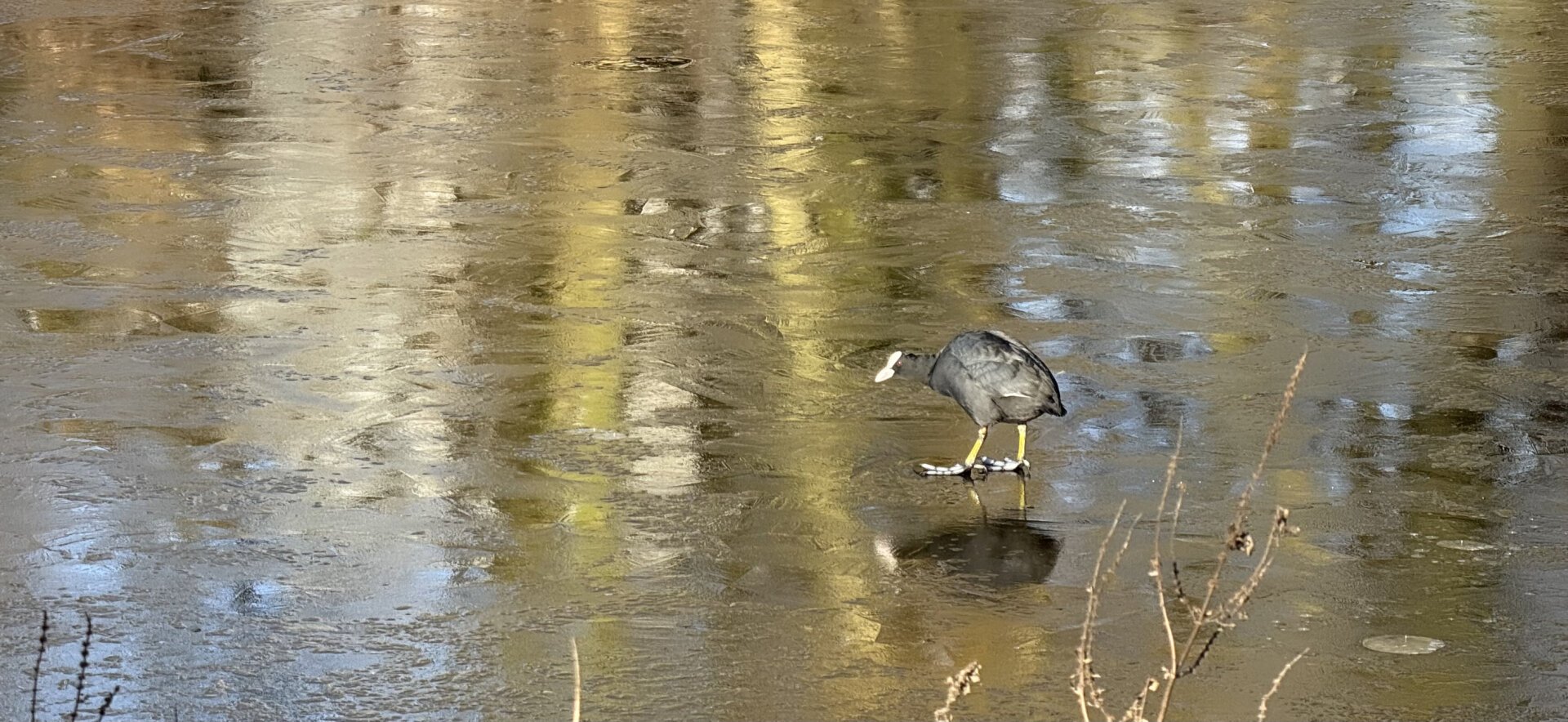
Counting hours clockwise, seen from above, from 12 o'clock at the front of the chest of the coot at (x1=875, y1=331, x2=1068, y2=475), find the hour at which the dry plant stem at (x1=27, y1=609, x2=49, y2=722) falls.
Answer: The dry plant stem is roughly at 10 o'clock from the coot.

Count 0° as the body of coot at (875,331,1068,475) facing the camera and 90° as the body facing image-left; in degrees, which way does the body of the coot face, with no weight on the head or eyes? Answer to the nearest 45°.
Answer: approximately 90°
